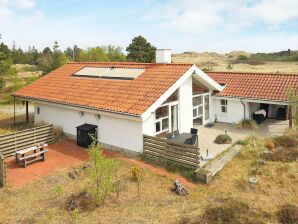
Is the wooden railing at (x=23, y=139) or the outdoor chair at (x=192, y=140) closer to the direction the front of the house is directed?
the outdoor chair

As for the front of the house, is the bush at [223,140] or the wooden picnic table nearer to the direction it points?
the bush

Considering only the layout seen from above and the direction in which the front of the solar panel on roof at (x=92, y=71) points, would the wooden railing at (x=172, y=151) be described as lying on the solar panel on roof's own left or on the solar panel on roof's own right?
on the solar panel on roof's own left

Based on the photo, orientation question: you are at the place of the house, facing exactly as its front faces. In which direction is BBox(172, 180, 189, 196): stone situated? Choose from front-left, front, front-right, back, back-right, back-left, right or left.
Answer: front-right

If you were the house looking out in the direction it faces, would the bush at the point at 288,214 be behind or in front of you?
in front

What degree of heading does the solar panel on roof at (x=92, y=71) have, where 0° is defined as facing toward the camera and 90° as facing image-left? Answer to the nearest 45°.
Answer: approximately 45°

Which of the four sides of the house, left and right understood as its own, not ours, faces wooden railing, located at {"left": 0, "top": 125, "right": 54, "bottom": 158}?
right

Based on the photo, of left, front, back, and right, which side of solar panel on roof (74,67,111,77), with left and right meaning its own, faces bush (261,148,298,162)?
left
